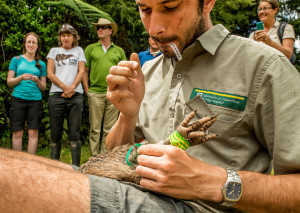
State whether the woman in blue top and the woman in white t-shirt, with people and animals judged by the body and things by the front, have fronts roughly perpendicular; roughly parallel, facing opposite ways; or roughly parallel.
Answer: roughly parallel

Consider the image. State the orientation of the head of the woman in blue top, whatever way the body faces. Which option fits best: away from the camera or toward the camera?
toward the camera

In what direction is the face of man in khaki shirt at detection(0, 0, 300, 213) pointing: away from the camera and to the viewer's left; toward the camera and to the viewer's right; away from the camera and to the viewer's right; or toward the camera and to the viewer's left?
toward the camera and to the viewer's left

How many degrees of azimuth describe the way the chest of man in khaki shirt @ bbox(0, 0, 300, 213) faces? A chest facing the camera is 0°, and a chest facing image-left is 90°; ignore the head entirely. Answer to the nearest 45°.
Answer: approximately 45°

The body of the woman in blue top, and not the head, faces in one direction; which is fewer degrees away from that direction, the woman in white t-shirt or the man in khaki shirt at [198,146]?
the man in khaki shirt

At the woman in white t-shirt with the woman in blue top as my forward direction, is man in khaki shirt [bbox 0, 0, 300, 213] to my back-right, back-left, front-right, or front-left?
back-left

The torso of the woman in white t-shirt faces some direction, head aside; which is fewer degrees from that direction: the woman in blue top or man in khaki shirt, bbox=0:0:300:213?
the man in khaki shirt

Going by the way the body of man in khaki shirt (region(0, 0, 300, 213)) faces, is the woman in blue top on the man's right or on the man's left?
on the man's right

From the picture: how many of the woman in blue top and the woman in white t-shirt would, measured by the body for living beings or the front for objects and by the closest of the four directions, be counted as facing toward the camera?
2

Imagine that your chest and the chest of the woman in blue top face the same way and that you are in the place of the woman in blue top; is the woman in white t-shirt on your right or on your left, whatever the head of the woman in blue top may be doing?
on your left

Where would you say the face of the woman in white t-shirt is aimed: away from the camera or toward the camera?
toward the camera

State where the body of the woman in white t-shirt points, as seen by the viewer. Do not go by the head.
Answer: toward the camera

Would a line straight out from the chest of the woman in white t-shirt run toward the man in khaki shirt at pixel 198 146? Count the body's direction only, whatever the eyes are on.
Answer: yes

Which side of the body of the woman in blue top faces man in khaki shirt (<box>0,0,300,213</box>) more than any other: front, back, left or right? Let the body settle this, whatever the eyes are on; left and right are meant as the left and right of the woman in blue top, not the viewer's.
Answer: front

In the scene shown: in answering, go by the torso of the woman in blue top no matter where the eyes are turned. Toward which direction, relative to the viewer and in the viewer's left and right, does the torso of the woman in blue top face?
facing the viewer
